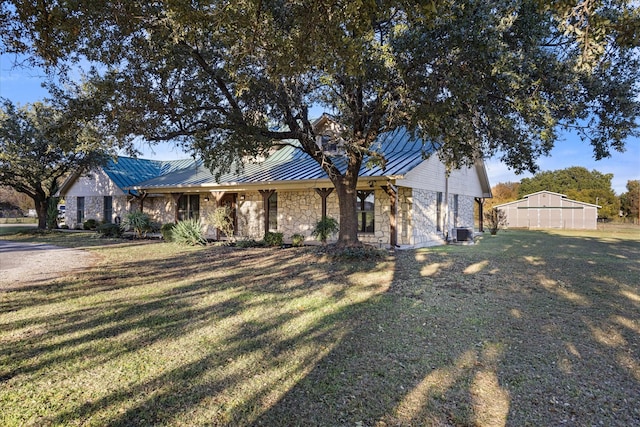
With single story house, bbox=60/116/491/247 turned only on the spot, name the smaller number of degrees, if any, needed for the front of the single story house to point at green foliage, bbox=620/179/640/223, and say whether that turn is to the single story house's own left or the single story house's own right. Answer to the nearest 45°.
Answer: approximately 180°

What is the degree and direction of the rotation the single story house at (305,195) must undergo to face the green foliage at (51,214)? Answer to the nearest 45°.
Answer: approximately 90° to its right

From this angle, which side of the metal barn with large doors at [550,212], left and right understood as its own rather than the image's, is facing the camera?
front

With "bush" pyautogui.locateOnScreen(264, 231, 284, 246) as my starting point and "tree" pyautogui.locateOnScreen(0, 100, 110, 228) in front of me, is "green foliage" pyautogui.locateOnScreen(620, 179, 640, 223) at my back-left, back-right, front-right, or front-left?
back-right

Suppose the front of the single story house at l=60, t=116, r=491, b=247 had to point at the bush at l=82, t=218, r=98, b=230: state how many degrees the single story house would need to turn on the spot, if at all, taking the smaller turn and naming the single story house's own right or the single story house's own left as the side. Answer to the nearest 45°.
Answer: approximately 90° to the single story house's own right

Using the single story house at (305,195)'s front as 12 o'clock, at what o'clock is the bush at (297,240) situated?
The bush is roughly at 11 o'clock from the single story house.

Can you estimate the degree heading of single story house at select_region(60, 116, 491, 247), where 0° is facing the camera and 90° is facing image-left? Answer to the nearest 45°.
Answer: approximately 45°

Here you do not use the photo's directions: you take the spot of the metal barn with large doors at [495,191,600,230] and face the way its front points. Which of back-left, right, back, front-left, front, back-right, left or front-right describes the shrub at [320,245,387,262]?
front

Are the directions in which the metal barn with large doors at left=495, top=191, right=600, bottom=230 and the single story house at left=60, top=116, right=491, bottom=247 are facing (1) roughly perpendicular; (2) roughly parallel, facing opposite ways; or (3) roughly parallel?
roughly parallel

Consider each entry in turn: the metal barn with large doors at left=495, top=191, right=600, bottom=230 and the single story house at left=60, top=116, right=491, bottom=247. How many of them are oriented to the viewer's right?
0
